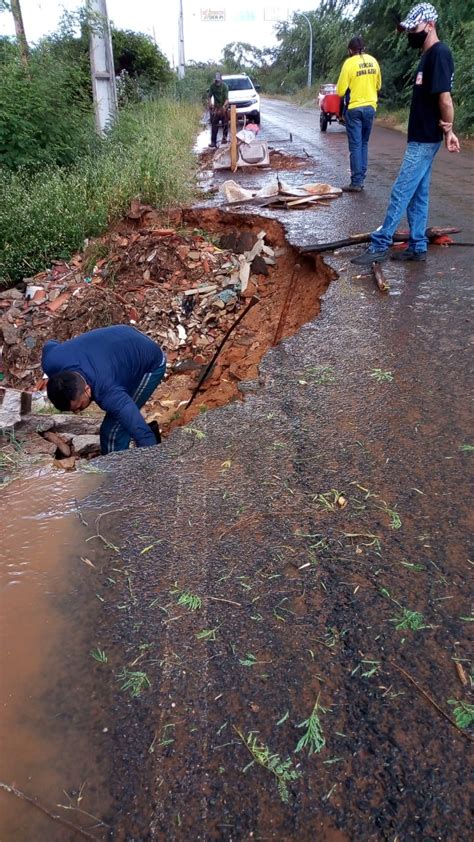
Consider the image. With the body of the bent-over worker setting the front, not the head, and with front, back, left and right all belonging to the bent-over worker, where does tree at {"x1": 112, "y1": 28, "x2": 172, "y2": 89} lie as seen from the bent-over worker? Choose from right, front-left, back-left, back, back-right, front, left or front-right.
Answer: back-right

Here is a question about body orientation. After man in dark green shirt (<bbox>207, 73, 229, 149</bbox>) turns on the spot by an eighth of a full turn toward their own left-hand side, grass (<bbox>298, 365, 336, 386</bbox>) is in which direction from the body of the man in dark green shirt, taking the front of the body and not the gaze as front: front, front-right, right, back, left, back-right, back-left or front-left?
front-right

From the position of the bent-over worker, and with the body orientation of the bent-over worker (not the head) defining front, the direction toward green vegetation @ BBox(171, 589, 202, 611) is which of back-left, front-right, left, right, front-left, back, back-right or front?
front-left

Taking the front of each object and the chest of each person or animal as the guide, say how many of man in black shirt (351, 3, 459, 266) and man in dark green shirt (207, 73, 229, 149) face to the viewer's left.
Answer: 1

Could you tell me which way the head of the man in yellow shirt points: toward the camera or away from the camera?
away from the camera

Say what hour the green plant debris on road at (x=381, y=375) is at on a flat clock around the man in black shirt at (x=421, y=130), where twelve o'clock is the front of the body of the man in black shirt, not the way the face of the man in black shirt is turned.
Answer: The green plant debris on road is roughly at 9 o'clock from the man in black shirt.

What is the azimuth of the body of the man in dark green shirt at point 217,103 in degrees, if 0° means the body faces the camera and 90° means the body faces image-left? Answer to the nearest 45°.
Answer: approximately 0°

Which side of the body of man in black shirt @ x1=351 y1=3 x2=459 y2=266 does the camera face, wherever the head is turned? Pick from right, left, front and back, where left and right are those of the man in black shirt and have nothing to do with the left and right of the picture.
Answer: left

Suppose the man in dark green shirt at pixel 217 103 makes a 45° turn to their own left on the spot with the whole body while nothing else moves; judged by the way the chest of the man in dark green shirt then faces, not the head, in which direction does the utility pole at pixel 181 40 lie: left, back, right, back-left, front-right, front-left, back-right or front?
back-left

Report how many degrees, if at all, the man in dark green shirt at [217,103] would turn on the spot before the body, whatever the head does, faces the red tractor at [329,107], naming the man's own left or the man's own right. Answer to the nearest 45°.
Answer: approximately 135° to the man's own left

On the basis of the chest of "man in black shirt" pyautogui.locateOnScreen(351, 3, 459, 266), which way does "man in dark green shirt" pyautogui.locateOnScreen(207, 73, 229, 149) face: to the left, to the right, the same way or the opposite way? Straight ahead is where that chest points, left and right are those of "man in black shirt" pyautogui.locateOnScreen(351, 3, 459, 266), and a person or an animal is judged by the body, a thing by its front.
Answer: to the left
